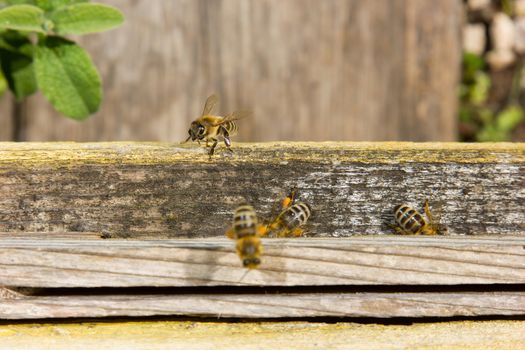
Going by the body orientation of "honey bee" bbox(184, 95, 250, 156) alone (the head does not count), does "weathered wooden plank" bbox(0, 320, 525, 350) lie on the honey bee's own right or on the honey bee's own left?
on the honey bee's own left

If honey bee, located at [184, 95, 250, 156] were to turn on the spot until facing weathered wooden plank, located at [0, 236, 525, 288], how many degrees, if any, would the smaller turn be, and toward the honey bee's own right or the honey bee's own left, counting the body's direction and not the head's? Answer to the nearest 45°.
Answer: approximately 45° to the honey bee's own left

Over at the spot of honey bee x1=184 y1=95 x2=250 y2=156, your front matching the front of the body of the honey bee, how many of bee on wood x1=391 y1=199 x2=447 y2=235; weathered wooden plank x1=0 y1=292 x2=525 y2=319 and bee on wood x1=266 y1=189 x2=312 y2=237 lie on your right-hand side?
0

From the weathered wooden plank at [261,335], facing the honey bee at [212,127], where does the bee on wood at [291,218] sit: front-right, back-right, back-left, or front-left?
front-right

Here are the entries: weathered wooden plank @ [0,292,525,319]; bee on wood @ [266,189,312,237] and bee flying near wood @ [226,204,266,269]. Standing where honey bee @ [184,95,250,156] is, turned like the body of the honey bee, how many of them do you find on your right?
0

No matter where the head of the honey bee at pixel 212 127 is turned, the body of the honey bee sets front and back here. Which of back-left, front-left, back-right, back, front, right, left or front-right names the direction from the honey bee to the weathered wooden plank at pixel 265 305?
front-left

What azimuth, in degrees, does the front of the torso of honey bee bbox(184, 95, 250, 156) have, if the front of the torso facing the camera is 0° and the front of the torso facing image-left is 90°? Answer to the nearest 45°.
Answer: approximately 45°
